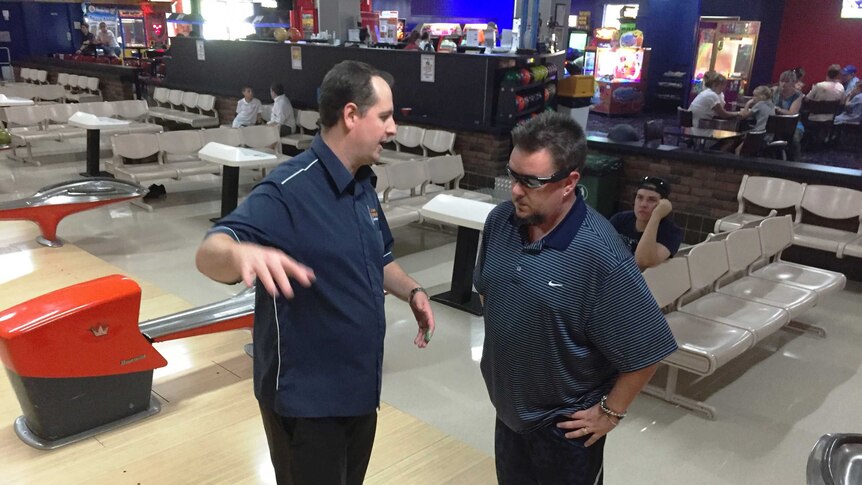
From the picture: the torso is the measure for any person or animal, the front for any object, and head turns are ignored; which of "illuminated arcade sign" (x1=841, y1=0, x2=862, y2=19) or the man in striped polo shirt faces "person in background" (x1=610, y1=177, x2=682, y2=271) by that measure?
the illuminated arcade sign

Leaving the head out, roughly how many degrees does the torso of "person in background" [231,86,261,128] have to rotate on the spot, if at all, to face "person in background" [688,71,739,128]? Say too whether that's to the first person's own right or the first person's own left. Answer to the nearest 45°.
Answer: approximately 90° to the first person's own left

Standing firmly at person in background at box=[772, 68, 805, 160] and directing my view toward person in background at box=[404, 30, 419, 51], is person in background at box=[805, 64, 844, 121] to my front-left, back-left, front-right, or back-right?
back-right

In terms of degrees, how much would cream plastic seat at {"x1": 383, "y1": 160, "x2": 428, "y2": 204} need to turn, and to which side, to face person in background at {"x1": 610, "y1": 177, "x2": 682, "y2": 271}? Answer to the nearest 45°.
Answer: approximately 45° to its left

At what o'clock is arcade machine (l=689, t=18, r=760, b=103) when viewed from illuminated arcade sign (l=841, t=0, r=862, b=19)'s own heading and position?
The arcade machine is roughly at 3 o'clock from the illuminated arcade sign.

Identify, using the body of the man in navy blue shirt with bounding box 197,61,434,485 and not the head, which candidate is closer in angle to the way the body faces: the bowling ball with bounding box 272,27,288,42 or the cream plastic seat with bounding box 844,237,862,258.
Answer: the cream plastic seat

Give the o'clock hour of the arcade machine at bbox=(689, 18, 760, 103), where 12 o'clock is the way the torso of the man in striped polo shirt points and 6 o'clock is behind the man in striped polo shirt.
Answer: The arcade machine is roughly at 5 o'clock from the man in striped polo shirt.

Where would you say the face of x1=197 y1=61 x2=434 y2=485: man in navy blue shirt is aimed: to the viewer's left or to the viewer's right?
to the viewer's right
